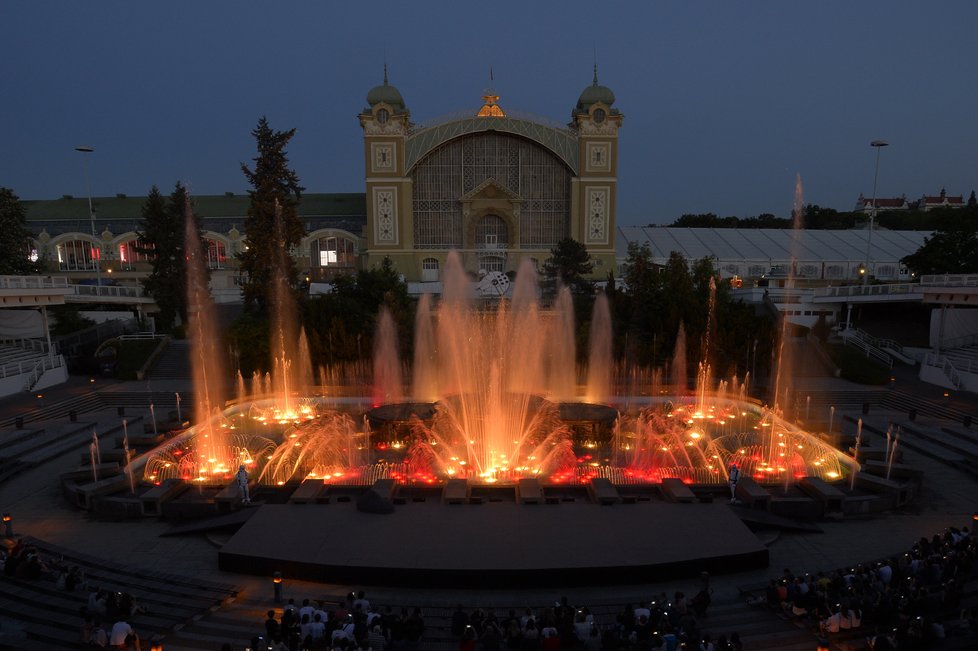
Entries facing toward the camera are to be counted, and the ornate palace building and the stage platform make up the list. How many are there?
2

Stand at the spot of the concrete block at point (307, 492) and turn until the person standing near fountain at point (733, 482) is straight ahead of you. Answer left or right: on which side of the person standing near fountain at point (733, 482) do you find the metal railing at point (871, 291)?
left

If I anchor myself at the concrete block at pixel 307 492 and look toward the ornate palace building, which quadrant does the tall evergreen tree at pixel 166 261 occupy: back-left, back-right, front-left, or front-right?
front-left

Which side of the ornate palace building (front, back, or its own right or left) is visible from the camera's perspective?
front

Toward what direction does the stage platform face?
toward the camera

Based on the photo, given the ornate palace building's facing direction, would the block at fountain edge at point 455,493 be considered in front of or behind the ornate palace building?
in front

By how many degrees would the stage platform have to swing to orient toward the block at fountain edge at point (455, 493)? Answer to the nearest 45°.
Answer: approximately 135° to its right

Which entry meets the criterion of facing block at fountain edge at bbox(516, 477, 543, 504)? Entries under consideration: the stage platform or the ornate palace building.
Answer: the ornate palace building

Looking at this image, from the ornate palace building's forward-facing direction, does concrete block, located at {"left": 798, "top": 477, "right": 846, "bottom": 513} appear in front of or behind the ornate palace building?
in front

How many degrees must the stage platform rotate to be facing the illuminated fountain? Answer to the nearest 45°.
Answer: approximately 180°

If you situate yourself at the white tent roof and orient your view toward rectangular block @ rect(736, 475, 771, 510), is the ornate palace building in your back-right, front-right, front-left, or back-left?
front-right

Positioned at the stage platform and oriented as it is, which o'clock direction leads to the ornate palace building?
The ornate palace building is roughly at 6 o'clock from the stage platform.

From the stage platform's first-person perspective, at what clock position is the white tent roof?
The white tent roof is roughly at 7 o'clock from the stage platform.

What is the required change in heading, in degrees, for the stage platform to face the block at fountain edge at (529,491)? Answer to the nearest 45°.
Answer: approximately 180°

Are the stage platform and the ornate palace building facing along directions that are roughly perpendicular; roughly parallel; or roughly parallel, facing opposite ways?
roughly parallel

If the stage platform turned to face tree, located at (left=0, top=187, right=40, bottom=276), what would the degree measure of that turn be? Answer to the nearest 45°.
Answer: approximately 135° to its right
